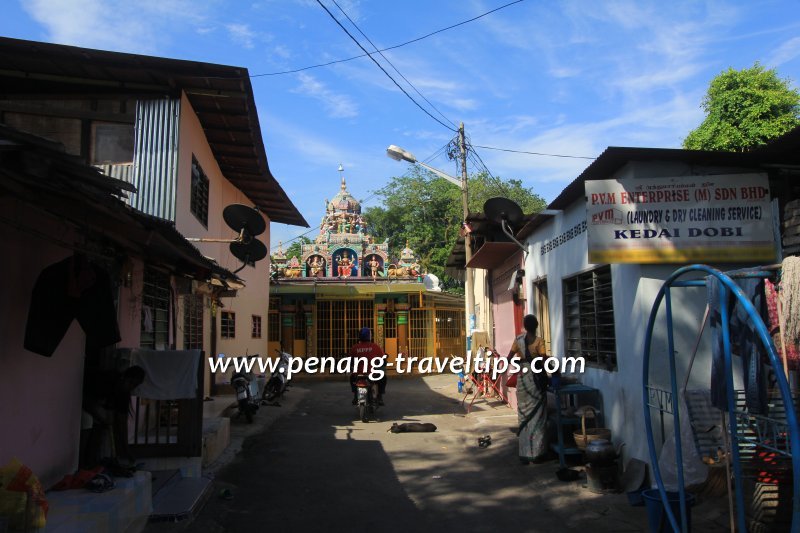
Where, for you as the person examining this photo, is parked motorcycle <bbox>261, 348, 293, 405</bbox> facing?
facing the viewer and to the left of the viewer

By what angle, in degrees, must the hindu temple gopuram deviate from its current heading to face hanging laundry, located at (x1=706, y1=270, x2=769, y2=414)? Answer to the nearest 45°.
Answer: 0° — it already faces it

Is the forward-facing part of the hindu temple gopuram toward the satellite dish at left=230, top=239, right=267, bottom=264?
yes

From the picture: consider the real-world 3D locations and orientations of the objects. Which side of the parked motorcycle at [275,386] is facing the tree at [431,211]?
back

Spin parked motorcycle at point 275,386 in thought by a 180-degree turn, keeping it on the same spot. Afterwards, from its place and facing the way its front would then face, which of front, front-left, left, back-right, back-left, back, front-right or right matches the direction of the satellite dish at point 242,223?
back-right

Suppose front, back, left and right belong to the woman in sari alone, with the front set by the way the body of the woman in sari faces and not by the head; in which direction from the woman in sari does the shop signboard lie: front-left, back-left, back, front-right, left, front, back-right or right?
back-right
